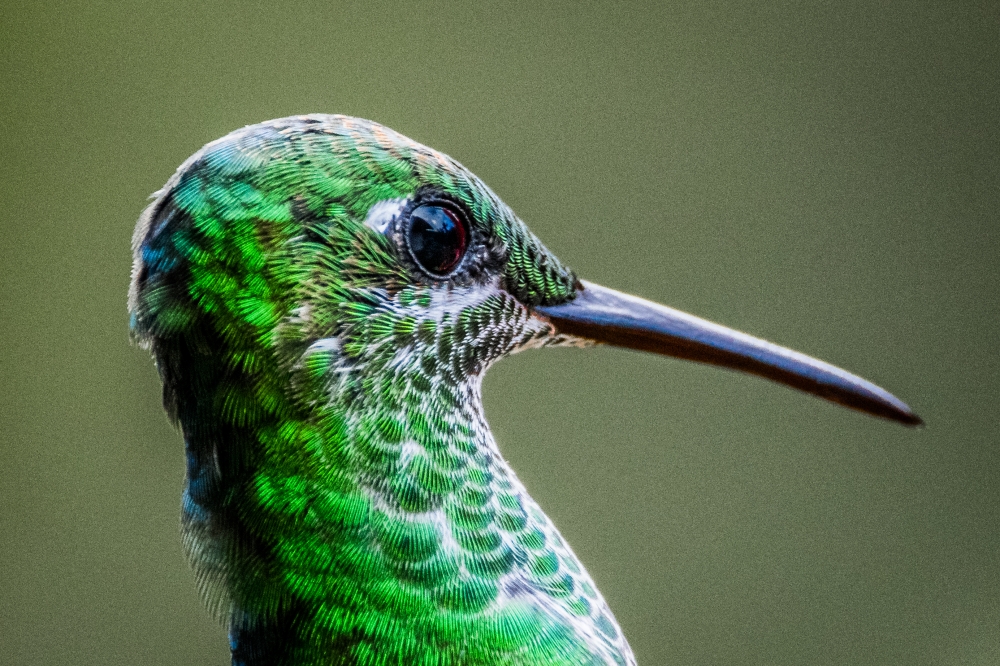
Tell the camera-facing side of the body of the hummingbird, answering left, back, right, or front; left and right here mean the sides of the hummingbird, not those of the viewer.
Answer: right
